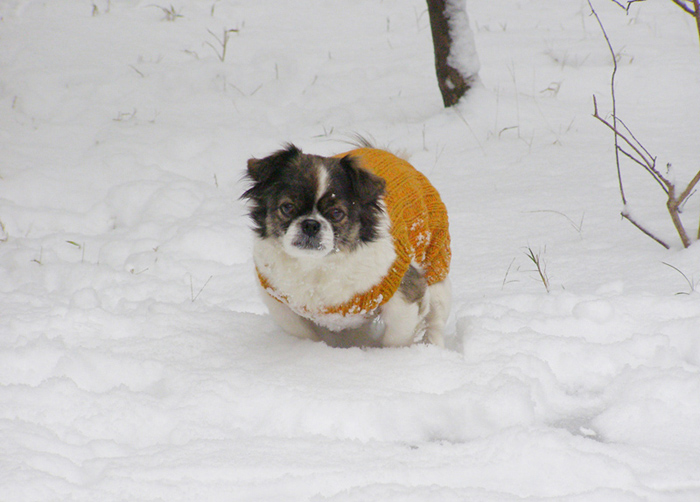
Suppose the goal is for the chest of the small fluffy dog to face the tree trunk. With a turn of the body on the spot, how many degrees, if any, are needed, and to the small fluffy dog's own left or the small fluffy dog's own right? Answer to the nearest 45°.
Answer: approximately 135° to the small fluffy dog's own right

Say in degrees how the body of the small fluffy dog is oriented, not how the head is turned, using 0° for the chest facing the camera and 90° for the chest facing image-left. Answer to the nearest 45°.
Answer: approximately 45°
